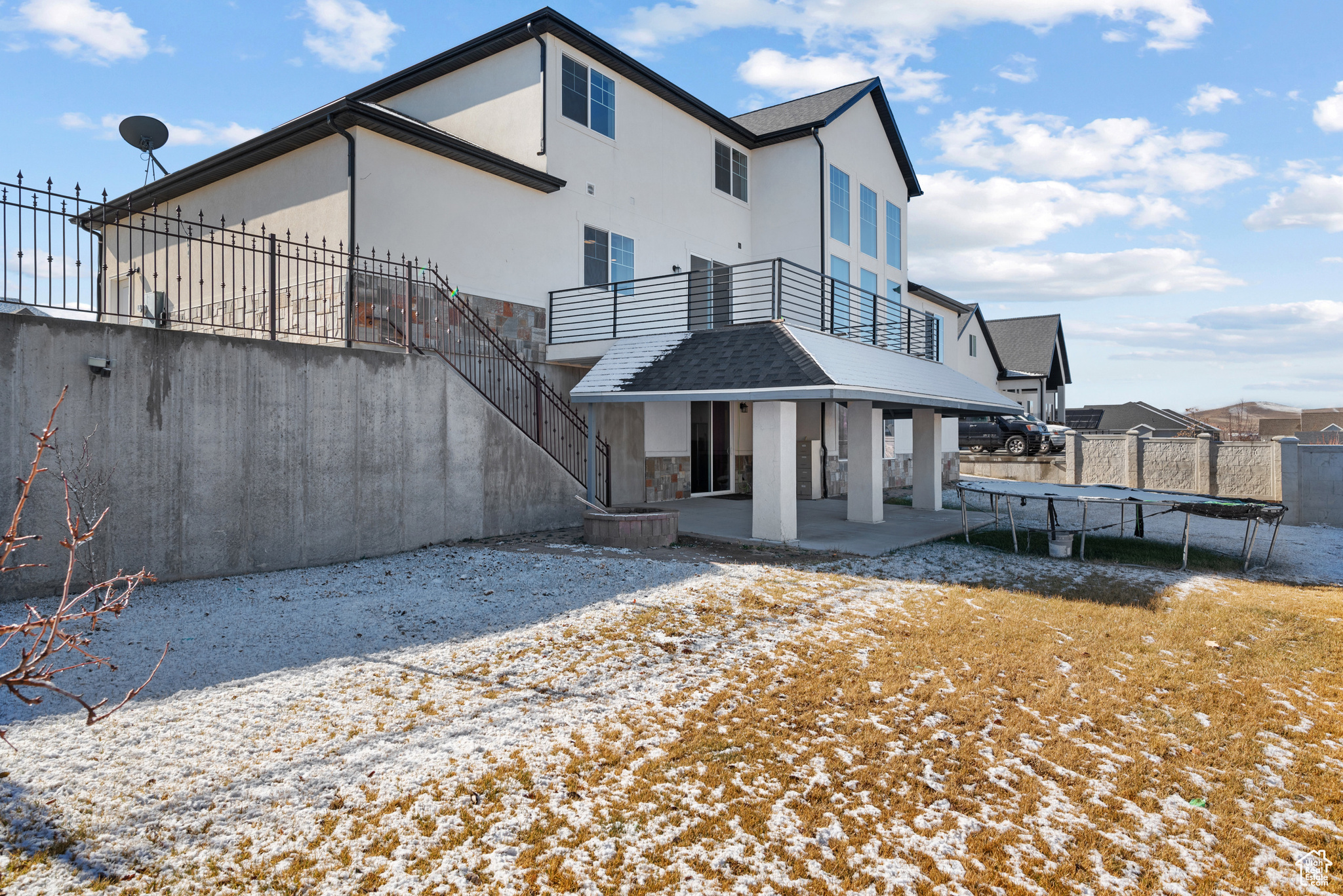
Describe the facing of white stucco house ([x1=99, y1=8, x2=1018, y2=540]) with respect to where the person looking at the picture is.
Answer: facing away from the viewer and to the left of the viewer

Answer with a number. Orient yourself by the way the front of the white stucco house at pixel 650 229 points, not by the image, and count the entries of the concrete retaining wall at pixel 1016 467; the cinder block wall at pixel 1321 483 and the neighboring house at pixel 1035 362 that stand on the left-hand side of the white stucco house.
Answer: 0

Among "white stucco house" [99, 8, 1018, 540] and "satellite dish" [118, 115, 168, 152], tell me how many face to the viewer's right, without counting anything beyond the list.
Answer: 0

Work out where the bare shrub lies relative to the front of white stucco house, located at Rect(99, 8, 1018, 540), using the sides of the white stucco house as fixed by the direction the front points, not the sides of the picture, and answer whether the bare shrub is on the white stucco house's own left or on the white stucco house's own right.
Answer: on the white stucco house's own left

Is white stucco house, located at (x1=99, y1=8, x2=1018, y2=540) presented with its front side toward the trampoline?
no

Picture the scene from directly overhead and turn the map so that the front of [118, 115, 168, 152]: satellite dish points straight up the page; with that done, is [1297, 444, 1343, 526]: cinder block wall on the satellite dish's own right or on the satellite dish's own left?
on the satellite dish's own right

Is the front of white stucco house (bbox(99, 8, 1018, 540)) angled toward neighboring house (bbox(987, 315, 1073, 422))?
no

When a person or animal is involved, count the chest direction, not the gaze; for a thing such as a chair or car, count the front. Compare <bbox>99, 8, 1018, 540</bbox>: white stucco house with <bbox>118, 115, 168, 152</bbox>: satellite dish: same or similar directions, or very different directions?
same or similar directions

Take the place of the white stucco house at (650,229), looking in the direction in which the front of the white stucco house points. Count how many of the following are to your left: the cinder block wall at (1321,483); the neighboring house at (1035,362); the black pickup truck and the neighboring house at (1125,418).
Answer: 0

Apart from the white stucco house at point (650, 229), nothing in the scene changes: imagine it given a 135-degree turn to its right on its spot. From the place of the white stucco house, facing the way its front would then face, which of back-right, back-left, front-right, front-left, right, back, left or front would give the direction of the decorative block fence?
front

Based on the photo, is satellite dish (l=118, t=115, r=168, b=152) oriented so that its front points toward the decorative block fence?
no
